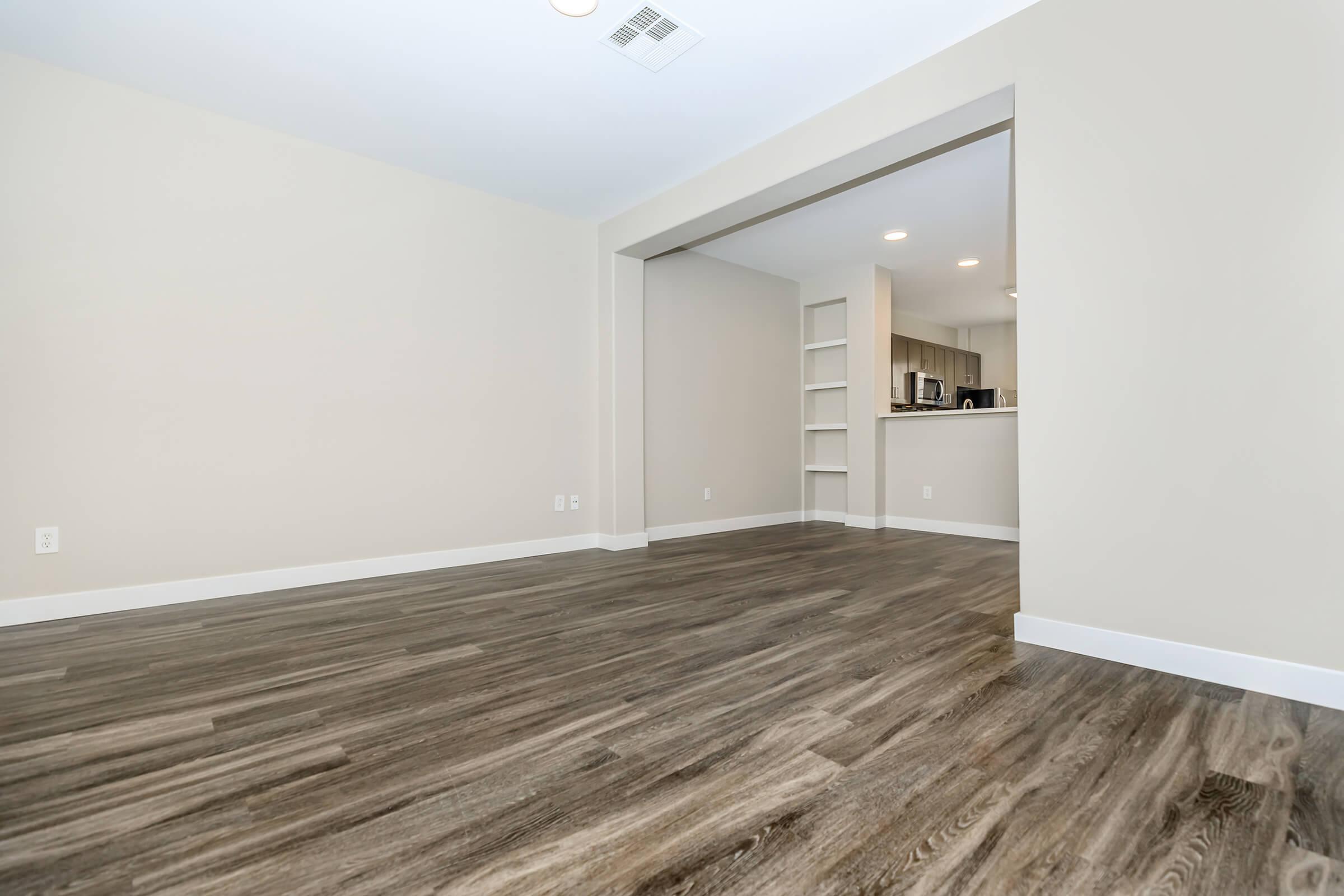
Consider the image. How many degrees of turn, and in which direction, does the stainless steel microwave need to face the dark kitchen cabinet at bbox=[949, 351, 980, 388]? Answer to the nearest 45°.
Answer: approximately 135° to its left

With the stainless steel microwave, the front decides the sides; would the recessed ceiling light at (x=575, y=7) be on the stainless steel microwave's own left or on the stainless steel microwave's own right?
on the stainless steel microwave's own right

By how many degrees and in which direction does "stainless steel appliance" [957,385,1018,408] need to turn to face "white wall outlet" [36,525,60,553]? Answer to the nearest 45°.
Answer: approximately 90° to its right

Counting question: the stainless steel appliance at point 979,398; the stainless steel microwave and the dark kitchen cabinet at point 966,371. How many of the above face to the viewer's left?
0

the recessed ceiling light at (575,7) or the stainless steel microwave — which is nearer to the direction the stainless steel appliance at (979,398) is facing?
the recessed ceiling light

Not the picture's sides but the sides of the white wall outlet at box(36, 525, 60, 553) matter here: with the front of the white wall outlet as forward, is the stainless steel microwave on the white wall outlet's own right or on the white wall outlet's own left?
on the white wall outlet's own left

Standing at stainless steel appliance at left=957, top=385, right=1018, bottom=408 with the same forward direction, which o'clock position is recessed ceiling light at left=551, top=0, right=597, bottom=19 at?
The recessed ceiling light is roughly at 2 o'clock from the stainless steel appliance.

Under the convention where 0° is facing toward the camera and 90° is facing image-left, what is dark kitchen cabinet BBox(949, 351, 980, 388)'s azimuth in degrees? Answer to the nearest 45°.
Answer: approximately 315°

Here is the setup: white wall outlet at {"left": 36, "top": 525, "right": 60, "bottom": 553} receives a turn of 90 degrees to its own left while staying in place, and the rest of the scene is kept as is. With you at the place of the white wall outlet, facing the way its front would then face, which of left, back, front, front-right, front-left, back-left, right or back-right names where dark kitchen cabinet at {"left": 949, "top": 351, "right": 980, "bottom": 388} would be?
front

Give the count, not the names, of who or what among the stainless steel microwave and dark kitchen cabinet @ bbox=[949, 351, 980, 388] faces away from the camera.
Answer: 0

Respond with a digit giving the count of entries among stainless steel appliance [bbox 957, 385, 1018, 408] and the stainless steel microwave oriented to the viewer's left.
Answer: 0

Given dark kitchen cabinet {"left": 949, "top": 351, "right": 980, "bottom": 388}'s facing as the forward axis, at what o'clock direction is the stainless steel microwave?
The stainless steel microwave is roughly at 2 o'clock from the dark kitchen cabinet.
